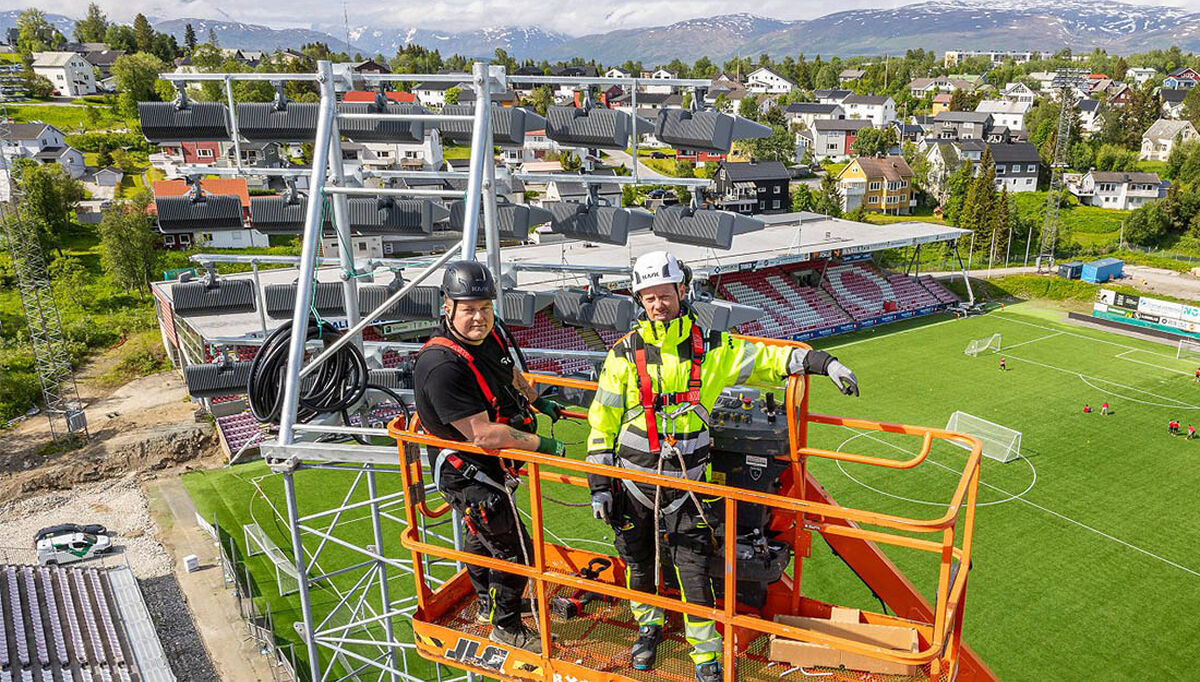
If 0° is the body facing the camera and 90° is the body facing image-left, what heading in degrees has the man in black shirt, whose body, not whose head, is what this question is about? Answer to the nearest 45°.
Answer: approximately 315°

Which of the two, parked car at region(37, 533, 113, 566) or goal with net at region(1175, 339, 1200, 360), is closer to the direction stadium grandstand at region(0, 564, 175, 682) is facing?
the goal with net

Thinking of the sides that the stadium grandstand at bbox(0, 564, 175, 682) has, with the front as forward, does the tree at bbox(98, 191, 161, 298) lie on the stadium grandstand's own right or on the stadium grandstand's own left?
on the stadium grandstand's own left

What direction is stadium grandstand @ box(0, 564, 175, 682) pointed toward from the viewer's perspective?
to the viewer's right

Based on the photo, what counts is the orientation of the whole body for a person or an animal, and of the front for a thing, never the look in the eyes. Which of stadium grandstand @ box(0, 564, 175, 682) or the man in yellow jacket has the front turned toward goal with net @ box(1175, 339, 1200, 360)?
the stadium grandstand

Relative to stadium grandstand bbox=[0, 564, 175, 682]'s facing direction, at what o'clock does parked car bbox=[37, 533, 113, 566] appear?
The parked car is roughly at 9 o'clock from the stadium grandstand.

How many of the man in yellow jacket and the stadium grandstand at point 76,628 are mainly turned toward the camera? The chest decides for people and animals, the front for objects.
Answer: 1

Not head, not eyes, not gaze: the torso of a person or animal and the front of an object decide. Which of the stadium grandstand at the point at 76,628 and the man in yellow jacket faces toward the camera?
the man in yellow jacket

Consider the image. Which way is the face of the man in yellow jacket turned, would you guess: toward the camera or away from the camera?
toward the camera

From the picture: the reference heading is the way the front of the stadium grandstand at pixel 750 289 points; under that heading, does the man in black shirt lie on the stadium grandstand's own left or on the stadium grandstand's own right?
on the stadium grandstand's own right

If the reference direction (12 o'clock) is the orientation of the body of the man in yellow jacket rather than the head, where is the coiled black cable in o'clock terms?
The coiled black cable is roughly at 4 o'clock from the man in yellow jacket.

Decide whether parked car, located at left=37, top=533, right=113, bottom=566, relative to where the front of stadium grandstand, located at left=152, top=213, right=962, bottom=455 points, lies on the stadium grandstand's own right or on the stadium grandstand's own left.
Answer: on the stadium grandstand's own right

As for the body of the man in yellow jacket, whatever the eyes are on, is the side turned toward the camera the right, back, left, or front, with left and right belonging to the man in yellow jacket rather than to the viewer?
front

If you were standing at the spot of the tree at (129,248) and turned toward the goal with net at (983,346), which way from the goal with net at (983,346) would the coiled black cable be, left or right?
right

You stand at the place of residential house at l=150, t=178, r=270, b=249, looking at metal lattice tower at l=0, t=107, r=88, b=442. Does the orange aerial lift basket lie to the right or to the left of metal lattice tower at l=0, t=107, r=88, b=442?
left
